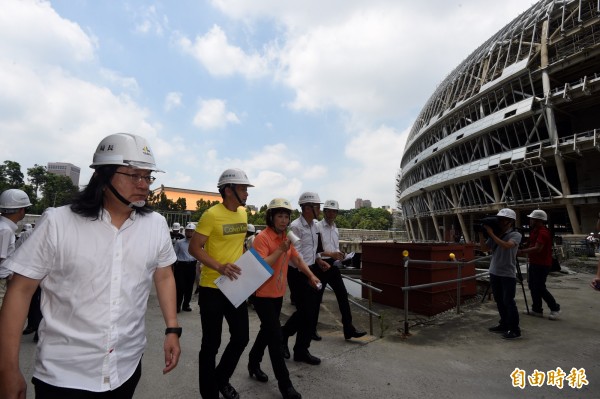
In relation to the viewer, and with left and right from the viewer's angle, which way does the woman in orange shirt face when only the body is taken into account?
facing the viewer and to the right of the viewer

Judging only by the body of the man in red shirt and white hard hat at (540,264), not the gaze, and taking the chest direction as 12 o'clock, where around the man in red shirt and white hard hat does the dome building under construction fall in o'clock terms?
The dome building under construction is roughly at 3 o'clock from the man in red shirt and white hard hat.

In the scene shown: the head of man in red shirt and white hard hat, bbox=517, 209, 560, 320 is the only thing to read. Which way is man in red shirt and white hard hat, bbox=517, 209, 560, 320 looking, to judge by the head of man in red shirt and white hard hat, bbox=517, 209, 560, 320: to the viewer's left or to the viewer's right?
to the viewer's left

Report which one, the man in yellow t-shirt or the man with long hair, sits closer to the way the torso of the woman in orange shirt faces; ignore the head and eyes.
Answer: the man with long hair

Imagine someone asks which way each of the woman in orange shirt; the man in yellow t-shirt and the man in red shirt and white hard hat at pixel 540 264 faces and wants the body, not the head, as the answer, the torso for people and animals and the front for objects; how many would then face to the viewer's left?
1

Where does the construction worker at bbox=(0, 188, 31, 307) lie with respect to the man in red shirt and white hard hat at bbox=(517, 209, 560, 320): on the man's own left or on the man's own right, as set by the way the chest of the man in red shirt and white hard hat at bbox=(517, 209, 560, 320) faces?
on the man's own left

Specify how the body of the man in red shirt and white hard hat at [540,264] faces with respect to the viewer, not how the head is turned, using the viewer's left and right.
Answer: facing to the left of the viewer

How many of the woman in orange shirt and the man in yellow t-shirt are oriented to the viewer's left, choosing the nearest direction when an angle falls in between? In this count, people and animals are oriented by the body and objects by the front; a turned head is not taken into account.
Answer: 0

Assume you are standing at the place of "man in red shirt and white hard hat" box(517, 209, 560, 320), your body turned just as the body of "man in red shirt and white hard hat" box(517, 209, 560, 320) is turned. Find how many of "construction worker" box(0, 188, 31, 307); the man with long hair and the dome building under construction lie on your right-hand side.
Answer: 1

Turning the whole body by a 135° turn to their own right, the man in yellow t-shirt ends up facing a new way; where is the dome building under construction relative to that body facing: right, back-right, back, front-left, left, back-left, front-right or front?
back-right

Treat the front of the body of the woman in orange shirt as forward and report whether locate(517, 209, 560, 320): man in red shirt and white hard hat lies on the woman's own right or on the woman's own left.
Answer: on the woman's own left

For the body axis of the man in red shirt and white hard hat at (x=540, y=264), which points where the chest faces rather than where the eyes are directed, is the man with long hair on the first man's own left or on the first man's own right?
on the first man's own left

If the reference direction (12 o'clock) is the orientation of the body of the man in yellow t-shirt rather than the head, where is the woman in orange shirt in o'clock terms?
The woman in orange shirt is roughly at 10 o'clock from the man in yellow t-shirt.
